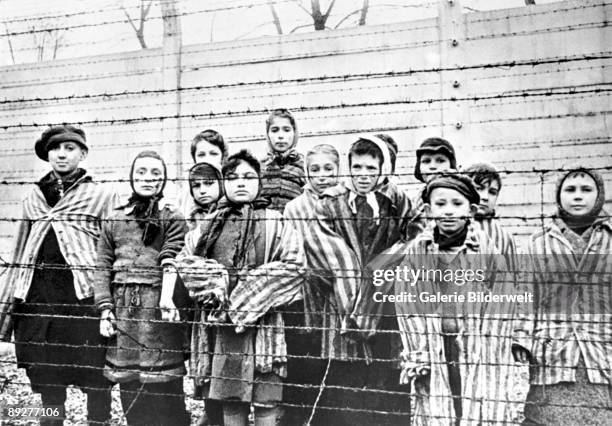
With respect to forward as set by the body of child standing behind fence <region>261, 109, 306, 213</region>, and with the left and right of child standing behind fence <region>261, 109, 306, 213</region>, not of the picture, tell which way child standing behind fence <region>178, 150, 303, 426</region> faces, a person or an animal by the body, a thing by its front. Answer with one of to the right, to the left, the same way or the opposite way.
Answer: the same way

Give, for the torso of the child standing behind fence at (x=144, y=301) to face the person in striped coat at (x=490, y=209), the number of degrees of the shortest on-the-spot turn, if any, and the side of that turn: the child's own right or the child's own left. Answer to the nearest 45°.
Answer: approximately 45° to the child's own left

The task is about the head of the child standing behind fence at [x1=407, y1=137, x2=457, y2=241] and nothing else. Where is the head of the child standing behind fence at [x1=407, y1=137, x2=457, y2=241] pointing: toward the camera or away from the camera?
toward the camera

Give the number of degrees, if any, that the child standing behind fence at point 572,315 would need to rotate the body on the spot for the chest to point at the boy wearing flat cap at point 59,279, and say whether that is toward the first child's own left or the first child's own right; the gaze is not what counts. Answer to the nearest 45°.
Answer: approximately 90° to the first child's own right

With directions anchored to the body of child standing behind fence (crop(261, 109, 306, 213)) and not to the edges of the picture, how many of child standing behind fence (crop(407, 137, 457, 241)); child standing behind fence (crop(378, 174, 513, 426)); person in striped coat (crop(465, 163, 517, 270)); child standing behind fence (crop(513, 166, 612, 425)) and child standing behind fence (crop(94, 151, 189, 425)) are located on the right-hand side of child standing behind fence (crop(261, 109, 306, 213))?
1

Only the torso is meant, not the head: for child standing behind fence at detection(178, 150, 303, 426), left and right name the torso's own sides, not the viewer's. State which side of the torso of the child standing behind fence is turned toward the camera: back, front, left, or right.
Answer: front

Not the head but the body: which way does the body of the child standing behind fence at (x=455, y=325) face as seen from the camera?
toward the camera

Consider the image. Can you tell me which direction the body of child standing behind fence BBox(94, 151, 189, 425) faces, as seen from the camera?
toward the camera

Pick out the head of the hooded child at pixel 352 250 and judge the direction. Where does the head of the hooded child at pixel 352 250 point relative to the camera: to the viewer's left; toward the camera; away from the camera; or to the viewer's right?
toward the camera

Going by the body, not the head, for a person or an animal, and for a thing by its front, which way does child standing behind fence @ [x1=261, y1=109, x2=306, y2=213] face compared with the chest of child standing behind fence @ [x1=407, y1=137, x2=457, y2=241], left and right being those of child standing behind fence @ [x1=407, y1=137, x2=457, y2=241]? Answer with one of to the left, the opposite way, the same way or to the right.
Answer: the same way

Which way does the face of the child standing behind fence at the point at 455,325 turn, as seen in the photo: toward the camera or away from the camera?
toward the camera

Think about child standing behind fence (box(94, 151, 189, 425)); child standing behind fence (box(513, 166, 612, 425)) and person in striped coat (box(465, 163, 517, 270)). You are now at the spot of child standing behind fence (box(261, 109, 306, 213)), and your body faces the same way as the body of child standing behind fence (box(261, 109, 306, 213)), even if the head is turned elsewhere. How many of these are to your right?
1

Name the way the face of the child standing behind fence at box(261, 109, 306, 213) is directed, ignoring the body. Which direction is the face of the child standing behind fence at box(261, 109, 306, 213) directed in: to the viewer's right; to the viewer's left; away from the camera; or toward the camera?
toward the camera

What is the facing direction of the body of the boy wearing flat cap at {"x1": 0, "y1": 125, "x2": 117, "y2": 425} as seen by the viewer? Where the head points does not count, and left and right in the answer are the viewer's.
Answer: facing the viewer

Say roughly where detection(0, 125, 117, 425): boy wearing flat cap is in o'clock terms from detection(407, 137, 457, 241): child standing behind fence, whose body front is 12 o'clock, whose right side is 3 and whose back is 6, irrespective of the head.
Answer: The boy wearing flat cap is roughly at 3 o'clock from the child standing behind fence.

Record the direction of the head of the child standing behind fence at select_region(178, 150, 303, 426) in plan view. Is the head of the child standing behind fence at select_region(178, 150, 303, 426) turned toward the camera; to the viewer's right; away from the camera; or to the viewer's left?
toward the camera
